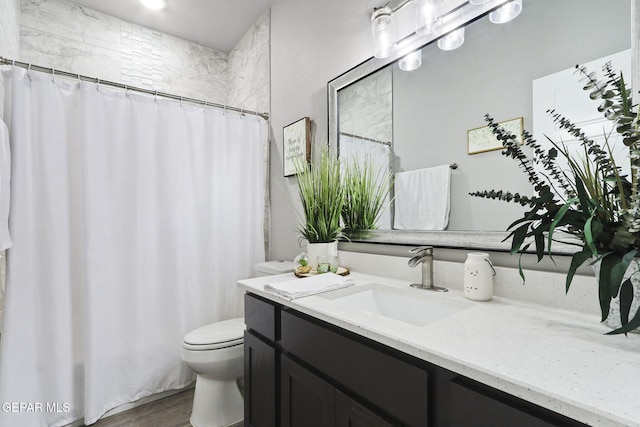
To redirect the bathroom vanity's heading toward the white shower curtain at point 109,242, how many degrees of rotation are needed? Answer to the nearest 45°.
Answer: approximately 45° to its right

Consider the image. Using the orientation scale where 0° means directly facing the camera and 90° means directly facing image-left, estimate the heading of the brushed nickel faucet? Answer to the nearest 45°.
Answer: approximately 45°

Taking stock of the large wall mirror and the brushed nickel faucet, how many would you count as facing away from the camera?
0

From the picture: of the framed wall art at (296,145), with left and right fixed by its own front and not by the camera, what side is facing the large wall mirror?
left

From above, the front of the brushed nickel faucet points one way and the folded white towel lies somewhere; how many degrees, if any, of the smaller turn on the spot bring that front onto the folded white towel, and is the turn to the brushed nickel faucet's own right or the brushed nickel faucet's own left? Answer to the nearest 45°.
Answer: approximately 45° to the brushed nickel faucet's own right

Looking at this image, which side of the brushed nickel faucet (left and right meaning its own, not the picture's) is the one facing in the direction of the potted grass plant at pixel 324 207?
right

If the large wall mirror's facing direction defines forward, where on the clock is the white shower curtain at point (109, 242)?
The white shower curtain is roughly at 1 o'clock from the large wall mirror.

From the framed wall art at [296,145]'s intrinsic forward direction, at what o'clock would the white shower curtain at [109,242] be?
The white shower curtain is roughly at 1 o'clock from the framed wall art.

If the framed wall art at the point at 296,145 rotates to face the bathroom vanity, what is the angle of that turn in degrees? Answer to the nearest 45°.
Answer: approximately 45° to its left

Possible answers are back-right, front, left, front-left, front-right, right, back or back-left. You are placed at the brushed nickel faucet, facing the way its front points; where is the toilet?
front-right
